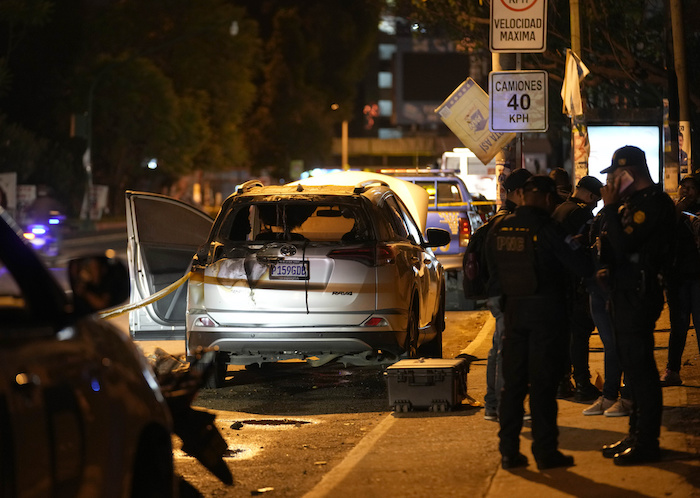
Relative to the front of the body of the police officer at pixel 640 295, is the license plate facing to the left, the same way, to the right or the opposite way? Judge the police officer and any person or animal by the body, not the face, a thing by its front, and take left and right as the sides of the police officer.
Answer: to the left

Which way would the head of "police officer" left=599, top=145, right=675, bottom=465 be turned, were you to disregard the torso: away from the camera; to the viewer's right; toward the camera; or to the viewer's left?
to the viewer's left

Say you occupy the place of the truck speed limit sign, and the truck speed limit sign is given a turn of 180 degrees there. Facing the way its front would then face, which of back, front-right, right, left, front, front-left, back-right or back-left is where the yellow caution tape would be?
back-left

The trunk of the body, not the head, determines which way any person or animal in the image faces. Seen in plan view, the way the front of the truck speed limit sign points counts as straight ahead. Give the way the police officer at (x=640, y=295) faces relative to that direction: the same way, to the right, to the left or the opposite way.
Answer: to the right

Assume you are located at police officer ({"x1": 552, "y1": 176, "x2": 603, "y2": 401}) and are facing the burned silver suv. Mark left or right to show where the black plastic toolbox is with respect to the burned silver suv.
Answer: left

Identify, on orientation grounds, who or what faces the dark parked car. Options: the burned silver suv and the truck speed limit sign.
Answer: the truck speed limit sign

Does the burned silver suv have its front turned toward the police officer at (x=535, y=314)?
no

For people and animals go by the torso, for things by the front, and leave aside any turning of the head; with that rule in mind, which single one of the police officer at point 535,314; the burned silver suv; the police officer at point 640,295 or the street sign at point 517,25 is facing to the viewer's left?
the police officer at point 640,295

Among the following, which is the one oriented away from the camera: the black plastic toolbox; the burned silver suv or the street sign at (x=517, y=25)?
the burned silver suv

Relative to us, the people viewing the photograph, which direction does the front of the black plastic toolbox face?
facing the viewer

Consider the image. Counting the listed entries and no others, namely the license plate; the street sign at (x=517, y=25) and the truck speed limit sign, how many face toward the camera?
3

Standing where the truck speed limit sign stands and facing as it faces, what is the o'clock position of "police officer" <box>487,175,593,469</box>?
The police officer is roughly at 12 o'clock from the truck speed limit sign.

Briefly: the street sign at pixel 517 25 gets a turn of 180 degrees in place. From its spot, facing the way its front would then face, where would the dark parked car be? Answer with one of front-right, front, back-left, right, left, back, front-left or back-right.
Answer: back

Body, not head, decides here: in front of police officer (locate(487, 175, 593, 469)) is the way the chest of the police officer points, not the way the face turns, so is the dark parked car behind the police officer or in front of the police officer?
behind

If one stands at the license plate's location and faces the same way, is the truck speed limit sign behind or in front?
behind

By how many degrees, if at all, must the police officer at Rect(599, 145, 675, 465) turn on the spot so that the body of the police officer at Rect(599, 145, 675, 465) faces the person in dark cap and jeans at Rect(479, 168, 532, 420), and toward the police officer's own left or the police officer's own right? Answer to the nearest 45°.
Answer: approximately 45° to the police officer's own right

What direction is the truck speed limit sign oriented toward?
toward the camera

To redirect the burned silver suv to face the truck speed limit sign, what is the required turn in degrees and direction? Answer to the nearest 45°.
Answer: approximately 45° to its right

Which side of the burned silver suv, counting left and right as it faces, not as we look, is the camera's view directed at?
back
